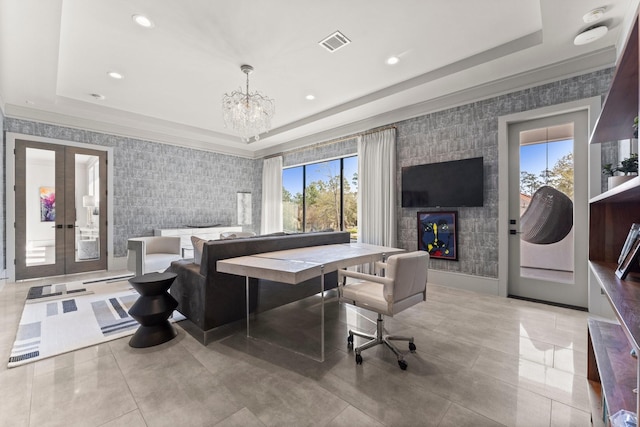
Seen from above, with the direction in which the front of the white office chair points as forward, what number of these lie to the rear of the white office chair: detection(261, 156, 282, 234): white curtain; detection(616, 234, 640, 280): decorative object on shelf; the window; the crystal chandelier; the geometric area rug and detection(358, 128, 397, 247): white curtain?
1

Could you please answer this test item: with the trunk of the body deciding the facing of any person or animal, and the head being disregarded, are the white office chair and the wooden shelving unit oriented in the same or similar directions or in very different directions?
same or similar directions

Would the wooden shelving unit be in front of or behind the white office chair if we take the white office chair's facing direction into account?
behind

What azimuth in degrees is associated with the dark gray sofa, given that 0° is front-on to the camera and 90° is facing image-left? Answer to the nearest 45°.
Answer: approximately 135°

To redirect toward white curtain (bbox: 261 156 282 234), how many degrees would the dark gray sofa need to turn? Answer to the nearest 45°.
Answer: approximately 45° to its right

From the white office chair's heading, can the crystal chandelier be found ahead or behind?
ahead

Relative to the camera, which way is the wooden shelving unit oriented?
to the viewer's left

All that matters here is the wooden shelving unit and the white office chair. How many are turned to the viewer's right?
0

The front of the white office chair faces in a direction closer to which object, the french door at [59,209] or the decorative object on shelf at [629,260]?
the french door

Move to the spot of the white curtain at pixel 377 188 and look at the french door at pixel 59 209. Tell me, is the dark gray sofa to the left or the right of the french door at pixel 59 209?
left

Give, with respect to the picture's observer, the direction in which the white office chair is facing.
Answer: facing away from the viewer and to the left of the viewer
